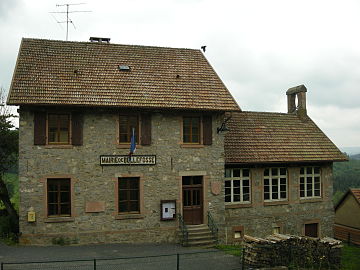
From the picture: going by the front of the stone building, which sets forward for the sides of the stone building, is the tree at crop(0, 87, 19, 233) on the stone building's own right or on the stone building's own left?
on the stone building's own right

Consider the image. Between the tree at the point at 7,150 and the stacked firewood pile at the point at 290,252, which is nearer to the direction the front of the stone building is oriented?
the stacked firewood pile

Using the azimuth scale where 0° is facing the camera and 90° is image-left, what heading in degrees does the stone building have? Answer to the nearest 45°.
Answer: approximately 0°
